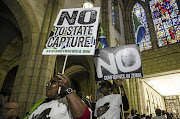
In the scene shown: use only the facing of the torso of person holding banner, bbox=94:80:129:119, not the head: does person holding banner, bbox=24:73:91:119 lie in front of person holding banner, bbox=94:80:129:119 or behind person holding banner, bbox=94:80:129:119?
in front

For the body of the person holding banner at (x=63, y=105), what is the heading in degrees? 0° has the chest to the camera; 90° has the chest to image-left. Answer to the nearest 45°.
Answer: approximately 45°

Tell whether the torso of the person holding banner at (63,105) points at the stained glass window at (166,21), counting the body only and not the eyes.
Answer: no

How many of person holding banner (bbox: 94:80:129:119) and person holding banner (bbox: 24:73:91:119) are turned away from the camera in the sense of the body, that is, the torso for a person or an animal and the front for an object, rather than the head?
0

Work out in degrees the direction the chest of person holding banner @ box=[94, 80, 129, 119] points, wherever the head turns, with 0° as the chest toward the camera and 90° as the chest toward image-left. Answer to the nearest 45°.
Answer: approximately 45°

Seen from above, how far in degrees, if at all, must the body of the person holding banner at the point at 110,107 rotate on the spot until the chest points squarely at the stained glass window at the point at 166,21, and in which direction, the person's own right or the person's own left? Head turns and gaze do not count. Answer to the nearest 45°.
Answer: approximately 180°

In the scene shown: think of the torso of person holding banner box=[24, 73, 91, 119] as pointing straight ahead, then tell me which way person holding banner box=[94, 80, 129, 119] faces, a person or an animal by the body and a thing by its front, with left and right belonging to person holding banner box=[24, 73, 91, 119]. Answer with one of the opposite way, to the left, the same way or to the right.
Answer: the same way

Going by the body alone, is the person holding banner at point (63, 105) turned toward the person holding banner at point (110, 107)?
no

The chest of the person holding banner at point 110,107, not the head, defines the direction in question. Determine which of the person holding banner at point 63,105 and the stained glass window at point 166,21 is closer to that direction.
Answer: the person holding banner
